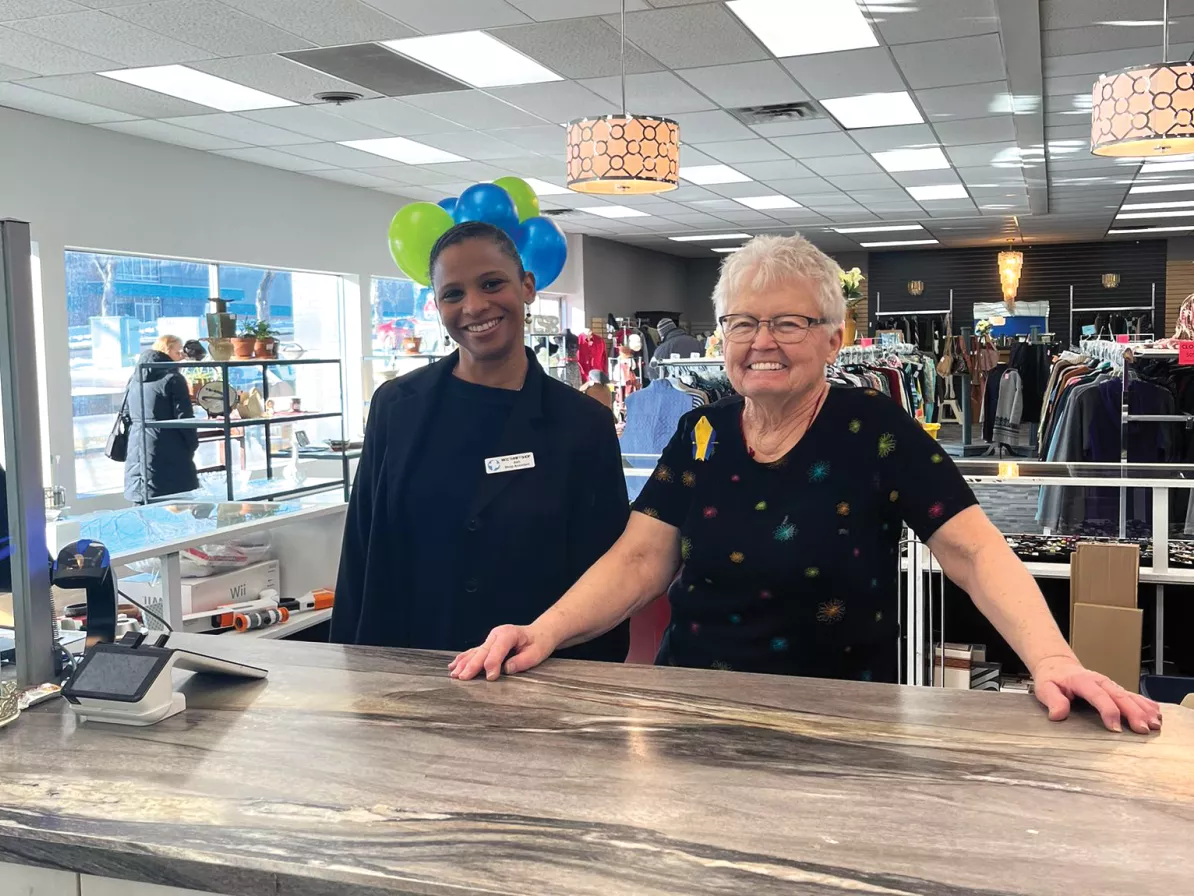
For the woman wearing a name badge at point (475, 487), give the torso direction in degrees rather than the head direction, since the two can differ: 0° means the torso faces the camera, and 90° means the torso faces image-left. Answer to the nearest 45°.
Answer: approximately 0°

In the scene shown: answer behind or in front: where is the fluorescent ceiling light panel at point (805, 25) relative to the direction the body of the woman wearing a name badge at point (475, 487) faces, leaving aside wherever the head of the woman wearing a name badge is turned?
behind

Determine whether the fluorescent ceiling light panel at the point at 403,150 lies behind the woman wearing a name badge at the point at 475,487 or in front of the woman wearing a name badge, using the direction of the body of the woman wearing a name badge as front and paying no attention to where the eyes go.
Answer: behind

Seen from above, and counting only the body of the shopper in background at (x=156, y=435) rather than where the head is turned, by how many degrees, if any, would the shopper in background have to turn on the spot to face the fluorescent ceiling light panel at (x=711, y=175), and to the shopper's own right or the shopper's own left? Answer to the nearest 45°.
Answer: approximately 45° to the shopper's own right

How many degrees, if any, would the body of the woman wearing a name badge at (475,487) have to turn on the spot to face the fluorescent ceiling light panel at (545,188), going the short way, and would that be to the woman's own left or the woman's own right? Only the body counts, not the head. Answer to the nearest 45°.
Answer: approximately 180°

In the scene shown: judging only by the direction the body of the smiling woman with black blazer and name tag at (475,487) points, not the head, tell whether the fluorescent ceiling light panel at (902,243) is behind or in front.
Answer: behind

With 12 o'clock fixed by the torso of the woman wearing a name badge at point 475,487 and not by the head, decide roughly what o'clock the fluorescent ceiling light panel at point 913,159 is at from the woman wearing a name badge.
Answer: The fluorescent ceiling light panel is roughly at 7 o'clock from the woman wearing a name badge.

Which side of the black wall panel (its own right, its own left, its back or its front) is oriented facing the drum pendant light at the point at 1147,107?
front
